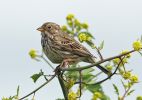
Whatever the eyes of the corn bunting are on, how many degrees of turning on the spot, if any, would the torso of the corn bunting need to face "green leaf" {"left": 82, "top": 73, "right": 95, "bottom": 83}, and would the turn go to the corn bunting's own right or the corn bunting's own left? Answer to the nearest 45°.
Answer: approximately 180°

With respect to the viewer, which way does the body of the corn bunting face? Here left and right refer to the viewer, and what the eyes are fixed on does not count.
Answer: facing to the left of the viewer

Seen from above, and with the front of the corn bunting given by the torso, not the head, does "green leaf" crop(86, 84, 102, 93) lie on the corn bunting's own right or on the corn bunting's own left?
on the corn bunting's own left
